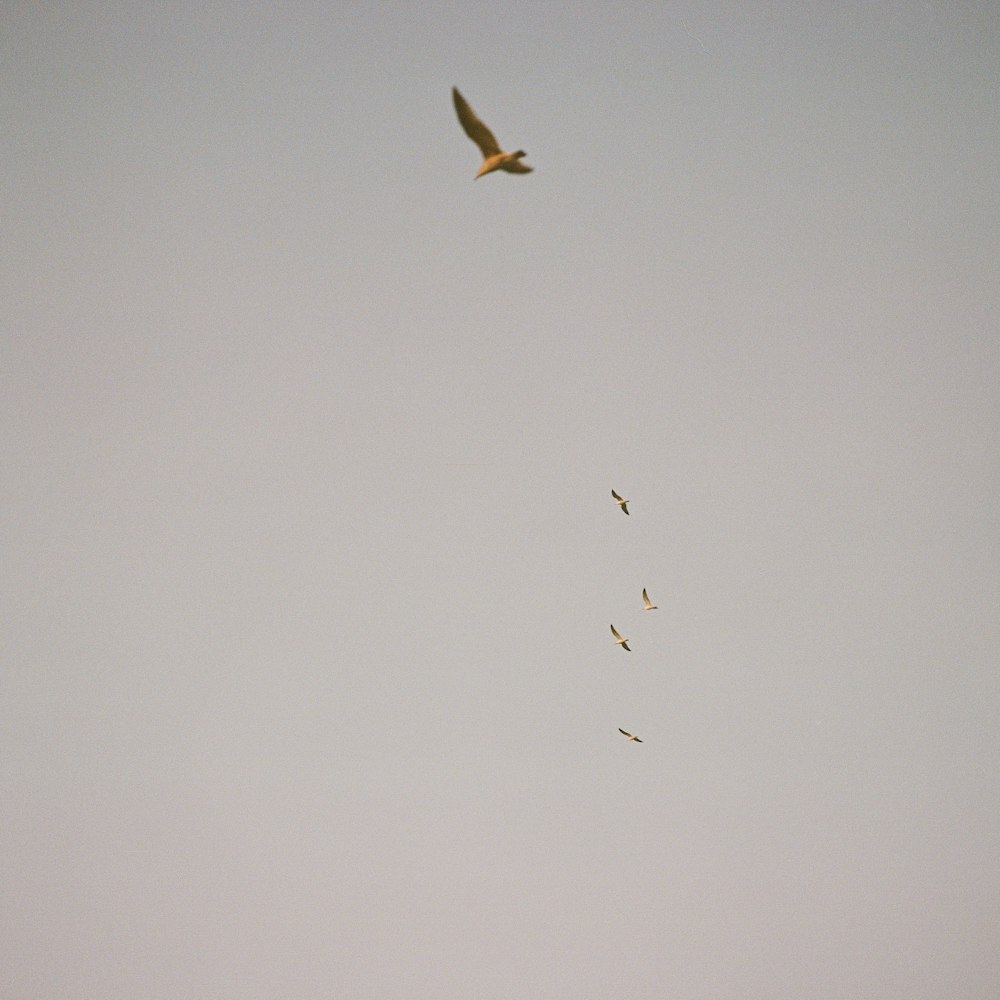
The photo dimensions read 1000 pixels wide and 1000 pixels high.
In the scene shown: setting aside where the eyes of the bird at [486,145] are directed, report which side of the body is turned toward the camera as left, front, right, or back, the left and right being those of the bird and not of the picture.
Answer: right
